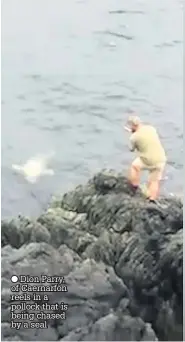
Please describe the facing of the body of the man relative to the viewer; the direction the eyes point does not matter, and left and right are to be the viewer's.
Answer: facing away from the viewer and to the left of the viewer
